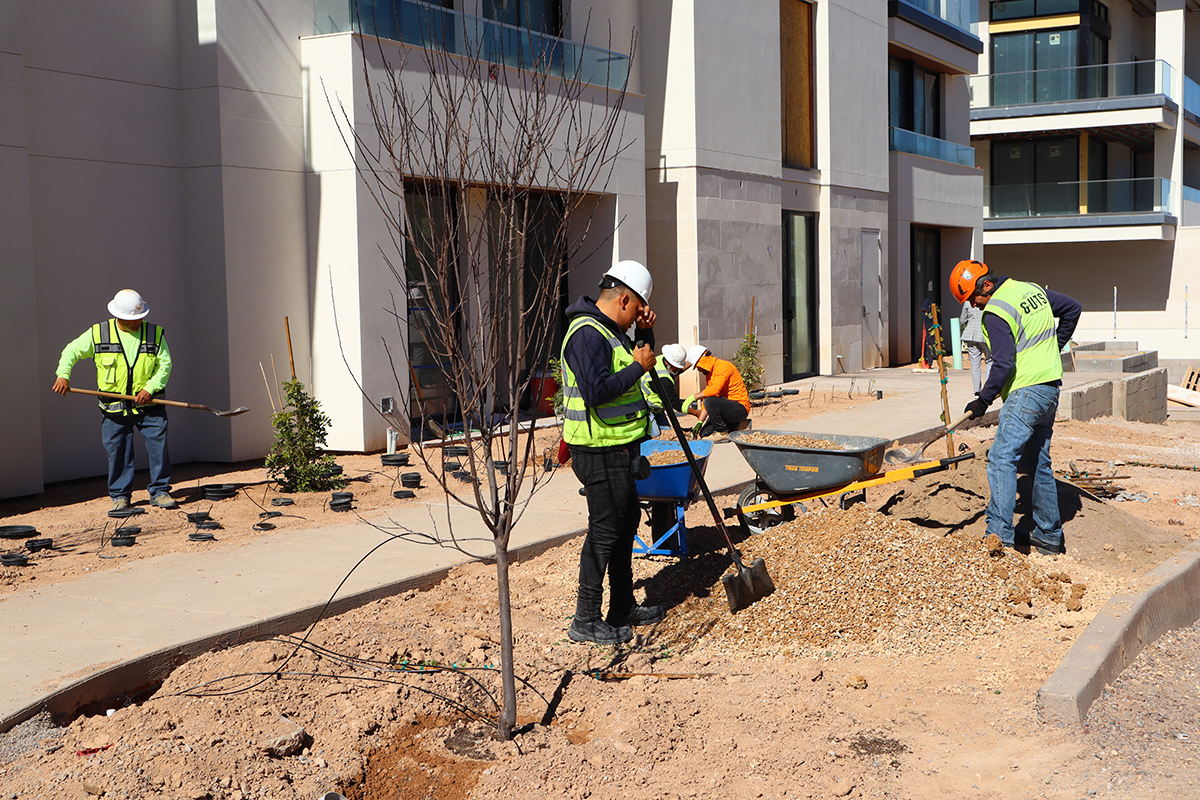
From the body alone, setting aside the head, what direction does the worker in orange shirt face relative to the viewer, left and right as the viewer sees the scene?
facing to the left of the viewer

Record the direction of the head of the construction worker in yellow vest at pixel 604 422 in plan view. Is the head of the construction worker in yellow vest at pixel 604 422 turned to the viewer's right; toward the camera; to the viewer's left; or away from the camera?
to the viewer's right

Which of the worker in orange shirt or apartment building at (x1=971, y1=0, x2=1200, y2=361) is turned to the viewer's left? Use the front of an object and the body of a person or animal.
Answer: the worker in orange shirt

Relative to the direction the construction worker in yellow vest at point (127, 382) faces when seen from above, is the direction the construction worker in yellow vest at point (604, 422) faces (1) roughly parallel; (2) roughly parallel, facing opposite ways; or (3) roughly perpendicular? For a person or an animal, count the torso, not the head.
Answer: roughly perpendicular

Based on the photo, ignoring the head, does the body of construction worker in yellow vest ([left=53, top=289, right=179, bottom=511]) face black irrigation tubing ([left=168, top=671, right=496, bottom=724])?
yes

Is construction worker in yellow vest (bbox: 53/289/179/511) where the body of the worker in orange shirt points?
yes

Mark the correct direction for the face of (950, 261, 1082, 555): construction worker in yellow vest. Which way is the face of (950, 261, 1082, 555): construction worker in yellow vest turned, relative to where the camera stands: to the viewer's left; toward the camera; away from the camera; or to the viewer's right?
to the viewer's left

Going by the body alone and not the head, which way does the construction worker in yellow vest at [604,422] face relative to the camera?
to the viewer's right
